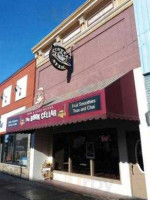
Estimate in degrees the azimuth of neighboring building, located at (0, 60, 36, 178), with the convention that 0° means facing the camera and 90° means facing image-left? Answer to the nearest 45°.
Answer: approximately 45°

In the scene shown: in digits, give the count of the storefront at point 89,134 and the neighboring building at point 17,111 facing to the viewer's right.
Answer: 0

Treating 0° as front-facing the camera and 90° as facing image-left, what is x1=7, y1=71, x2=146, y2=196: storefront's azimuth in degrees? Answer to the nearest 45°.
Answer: approximately 45°

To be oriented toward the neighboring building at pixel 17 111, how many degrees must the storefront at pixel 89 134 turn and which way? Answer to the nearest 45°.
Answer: approximately 90° to its right

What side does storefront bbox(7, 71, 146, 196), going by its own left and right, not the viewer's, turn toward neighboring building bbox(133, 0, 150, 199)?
left

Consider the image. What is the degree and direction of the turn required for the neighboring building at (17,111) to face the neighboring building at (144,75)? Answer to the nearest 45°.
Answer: approximately 90° to its left

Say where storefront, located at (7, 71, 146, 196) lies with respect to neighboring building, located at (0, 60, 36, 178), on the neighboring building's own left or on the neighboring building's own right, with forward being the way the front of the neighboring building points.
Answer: on the neighboring building's own left
